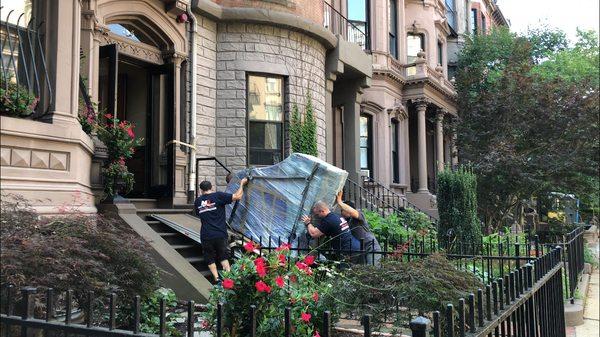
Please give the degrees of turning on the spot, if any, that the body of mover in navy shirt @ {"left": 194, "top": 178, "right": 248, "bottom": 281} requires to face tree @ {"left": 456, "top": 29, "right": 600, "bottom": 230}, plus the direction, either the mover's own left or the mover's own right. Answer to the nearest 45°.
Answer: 0° — they already face it

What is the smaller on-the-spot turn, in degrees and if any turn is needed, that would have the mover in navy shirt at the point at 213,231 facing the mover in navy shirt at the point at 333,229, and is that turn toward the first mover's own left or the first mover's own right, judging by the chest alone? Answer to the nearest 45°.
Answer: approximately 45° to the first mover's own right

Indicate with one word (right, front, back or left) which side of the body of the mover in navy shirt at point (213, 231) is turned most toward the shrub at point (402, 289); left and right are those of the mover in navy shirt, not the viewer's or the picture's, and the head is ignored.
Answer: right

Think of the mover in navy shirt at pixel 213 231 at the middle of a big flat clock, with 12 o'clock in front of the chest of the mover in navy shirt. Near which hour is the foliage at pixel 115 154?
The foliage is roughly at 8 o'clock from the mover in navy shirt.

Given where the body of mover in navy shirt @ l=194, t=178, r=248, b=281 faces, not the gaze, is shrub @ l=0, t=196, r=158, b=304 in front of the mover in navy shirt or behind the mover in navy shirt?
behind

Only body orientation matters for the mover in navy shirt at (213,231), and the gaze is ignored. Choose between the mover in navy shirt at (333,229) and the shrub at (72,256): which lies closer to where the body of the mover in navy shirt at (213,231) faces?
the mover in navy shirt at (333,229)

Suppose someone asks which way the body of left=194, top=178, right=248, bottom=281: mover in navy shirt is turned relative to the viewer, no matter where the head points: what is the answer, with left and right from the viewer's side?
facing away from the viewer and to the right of the viewer
